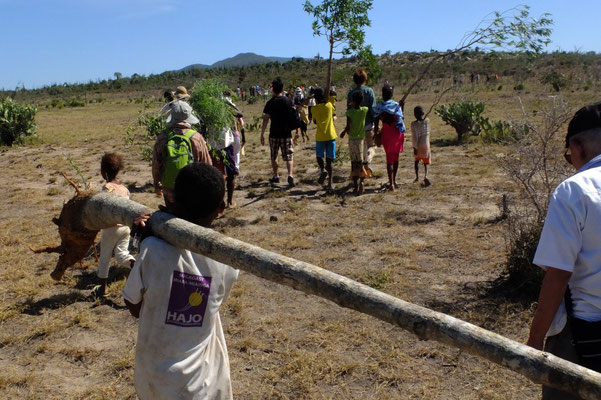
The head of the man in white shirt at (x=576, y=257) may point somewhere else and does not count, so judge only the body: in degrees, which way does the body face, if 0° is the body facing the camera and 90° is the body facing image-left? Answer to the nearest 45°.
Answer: approximately 135°

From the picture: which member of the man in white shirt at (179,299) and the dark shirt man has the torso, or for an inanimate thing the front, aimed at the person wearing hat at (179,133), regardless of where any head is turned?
the man in white shirt

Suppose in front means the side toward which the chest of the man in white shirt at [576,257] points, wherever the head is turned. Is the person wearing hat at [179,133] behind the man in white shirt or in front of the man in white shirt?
in front

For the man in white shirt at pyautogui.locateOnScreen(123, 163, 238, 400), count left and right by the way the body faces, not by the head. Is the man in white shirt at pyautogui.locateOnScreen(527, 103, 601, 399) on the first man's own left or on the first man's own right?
on the first man's own right

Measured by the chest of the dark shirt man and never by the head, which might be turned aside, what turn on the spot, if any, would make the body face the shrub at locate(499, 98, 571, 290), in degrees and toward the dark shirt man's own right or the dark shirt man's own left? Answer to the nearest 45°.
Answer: approximately 135° to the dark shirt man's own right

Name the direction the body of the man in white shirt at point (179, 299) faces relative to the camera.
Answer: away from the camera

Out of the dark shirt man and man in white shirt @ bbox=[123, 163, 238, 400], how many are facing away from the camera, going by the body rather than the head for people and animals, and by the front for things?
2

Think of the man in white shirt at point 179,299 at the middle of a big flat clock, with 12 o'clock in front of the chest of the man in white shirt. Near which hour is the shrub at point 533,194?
The shrub is roughly at 2 o'clock from the man in white shirt.

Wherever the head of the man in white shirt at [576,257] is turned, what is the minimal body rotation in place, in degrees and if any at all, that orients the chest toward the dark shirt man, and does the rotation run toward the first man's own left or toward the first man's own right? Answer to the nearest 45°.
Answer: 0° — they already face them

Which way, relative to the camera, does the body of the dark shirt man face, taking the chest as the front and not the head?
away from the camera

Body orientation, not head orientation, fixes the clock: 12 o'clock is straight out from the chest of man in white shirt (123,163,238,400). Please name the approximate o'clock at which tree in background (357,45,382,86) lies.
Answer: The tree in background is roughly at 1 o'clock from the man in white shirt.
